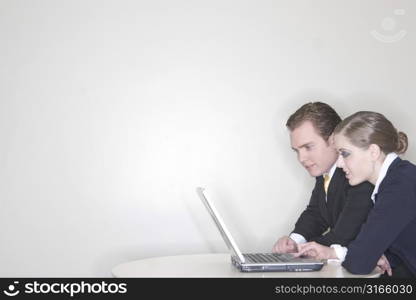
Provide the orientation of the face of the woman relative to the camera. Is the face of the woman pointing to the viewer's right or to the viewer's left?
to the viewer's left

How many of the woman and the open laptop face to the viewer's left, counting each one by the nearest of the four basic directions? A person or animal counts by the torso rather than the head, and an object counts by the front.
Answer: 1

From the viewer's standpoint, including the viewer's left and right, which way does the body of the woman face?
facing to the left of the viewer

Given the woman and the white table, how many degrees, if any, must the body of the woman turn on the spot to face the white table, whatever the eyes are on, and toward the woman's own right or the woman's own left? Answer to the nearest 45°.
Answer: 0° — they already face it

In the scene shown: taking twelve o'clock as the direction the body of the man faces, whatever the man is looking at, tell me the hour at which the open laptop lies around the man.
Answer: The open laptop is roughly at 11 o'clock from the man.

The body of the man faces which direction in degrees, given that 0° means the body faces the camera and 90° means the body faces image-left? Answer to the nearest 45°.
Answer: approximately 45°

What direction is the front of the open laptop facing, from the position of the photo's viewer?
facing to the right of the viewer

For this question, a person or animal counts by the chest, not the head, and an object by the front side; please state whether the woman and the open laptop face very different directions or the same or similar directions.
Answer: very different directions
